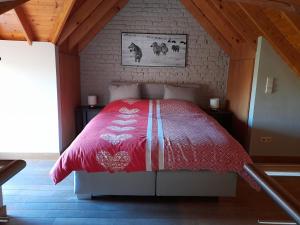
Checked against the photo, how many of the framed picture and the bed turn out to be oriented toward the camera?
2

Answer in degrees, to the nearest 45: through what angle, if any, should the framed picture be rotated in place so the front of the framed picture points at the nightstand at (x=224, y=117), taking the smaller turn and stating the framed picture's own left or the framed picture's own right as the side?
approximately 90° to the framed picture's own left

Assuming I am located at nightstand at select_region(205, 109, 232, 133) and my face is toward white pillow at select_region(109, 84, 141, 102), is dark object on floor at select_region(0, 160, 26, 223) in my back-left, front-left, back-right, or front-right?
front-left

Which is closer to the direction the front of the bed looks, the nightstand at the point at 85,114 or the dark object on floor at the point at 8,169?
the dark object on floor

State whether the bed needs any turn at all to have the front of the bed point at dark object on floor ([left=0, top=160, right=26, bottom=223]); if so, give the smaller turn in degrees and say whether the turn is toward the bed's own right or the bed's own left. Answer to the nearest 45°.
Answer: approximately 45° to the bed's own right

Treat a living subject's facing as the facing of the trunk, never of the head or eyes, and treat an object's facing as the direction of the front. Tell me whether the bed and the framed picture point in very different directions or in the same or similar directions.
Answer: same or similar directions

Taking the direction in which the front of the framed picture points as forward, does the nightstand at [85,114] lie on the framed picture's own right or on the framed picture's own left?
on the framed picture's own right

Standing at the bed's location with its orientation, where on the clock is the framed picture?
The framed picture is roughly at 6 o'clock from the bed.

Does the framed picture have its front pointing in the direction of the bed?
yes

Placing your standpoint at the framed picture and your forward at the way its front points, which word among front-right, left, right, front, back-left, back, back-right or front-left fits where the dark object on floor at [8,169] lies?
front

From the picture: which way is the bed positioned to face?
toward the camera

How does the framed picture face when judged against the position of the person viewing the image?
facing the viewer
